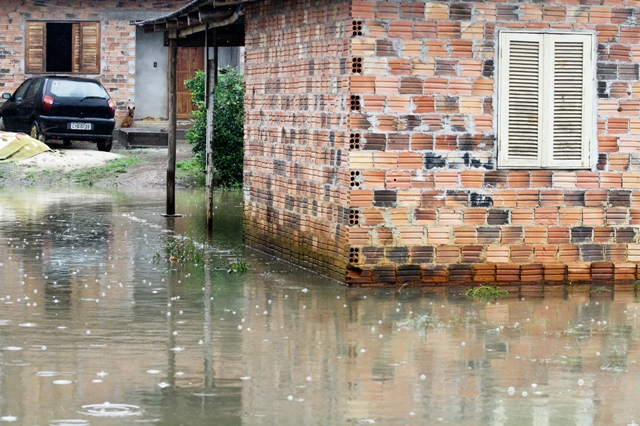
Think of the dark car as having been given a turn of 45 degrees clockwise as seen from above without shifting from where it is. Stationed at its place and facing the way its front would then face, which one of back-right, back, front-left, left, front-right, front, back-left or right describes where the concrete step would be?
front-right

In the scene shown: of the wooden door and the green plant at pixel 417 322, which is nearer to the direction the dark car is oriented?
the wooden door

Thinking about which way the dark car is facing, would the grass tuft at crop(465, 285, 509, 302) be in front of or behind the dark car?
behind

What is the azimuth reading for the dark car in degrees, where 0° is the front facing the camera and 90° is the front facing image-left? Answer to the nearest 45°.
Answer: approximately 135°

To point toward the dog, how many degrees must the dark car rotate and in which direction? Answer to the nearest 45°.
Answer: approximately 45° to its right

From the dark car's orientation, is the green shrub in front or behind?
behind

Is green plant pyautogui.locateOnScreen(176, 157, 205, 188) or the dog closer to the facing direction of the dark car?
the dog

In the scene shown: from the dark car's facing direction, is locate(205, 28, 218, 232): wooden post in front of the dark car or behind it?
behind
